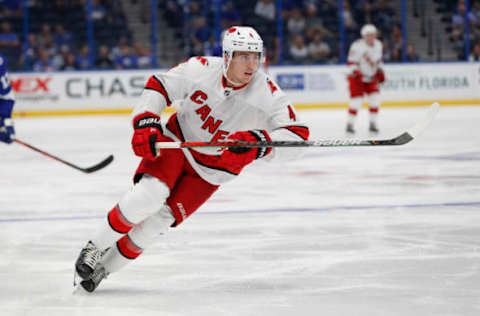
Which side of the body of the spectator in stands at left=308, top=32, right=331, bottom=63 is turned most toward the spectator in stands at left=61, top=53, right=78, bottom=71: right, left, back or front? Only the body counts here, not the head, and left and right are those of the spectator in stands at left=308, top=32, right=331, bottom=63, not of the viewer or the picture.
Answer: right

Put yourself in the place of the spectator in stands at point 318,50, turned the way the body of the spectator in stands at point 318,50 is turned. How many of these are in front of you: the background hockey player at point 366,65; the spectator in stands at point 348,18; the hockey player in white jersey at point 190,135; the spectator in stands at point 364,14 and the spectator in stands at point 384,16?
2

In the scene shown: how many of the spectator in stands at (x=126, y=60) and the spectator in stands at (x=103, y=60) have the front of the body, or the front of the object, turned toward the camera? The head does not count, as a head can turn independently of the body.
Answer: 2

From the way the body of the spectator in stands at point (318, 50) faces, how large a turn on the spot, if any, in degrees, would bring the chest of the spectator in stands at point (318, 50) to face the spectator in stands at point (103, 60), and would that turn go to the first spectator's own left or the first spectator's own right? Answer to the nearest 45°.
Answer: approximately 90° to the first spectator's own right

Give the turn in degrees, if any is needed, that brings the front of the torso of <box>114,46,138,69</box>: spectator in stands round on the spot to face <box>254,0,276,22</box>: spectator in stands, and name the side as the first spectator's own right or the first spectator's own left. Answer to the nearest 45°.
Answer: approximately 90° to the first spectator's own left

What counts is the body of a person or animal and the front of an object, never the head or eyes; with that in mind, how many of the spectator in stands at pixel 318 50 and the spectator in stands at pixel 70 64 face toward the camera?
2
